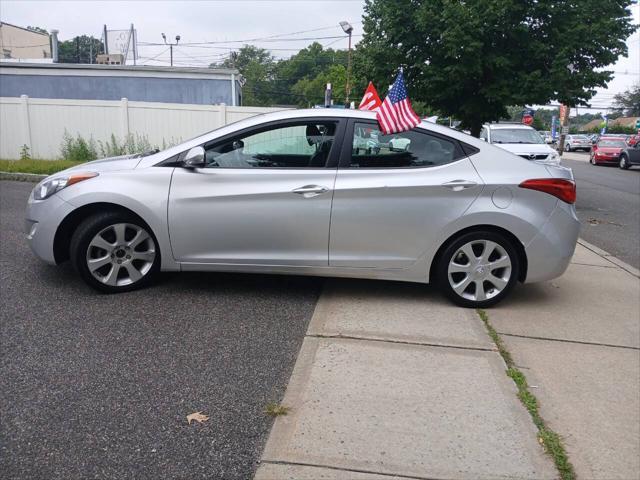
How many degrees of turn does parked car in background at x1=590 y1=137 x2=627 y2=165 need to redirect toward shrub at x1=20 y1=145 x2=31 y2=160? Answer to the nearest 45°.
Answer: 0° — it already faces it

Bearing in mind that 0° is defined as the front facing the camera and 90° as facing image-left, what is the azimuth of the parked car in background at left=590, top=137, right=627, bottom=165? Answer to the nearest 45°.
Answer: approximately 45°

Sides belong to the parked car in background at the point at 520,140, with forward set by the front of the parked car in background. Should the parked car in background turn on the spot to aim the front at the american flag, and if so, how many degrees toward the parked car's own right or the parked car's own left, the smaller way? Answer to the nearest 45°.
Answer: approximately 45° to the parked car's own right

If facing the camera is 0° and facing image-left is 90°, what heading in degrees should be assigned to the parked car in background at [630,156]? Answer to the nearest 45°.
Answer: approximately 45°

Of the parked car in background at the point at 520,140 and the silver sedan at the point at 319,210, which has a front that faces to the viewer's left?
the silver sedan

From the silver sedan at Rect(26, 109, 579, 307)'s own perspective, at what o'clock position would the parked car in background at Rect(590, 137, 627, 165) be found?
The parked car in background is roughly at 4 o'clock from the silver sedan.

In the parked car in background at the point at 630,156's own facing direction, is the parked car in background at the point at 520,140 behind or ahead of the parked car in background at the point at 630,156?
ahead

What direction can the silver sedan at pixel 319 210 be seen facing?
to the viewer's left

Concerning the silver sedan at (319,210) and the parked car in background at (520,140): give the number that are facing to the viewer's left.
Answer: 1

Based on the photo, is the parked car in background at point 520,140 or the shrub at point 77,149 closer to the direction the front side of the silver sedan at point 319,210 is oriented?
the shrub

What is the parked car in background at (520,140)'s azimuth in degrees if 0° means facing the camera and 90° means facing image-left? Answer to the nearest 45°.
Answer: approximately 315°
